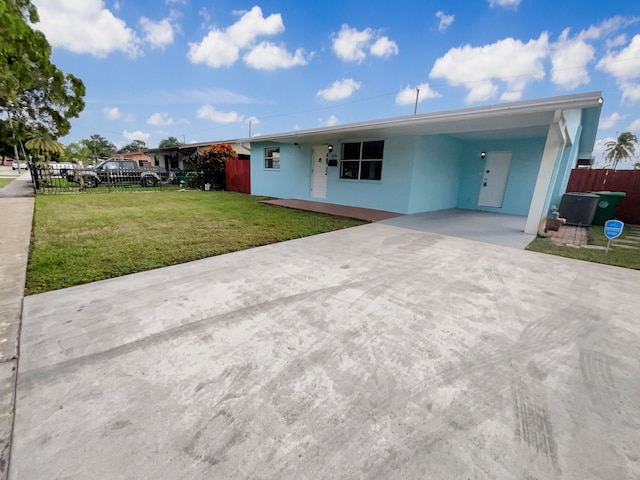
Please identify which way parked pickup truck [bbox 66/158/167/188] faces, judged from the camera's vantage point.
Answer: facing to the left of the viewer

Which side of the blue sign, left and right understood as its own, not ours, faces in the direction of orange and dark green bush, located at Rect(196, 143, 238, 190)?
right

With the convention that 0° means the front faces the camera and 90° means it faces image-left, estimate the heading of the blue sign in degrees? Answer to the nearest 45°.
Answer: approximately 0°

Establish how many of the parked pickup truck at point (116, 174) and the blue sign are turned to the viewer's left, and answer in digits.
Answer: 1

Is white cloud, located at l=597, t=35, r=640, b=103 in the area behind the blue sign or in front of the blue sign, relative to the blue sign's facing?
behind

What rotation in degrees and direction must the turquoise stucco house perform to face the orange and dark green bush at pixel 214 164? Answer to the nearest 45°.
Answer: approximately 45° to its right

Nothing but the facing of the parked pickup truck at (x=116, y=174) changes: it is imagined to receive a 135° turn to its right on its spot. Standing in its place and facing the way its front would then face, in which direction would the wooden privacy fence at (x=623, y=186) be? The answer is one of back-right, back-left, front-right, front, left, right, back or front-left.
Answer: right
